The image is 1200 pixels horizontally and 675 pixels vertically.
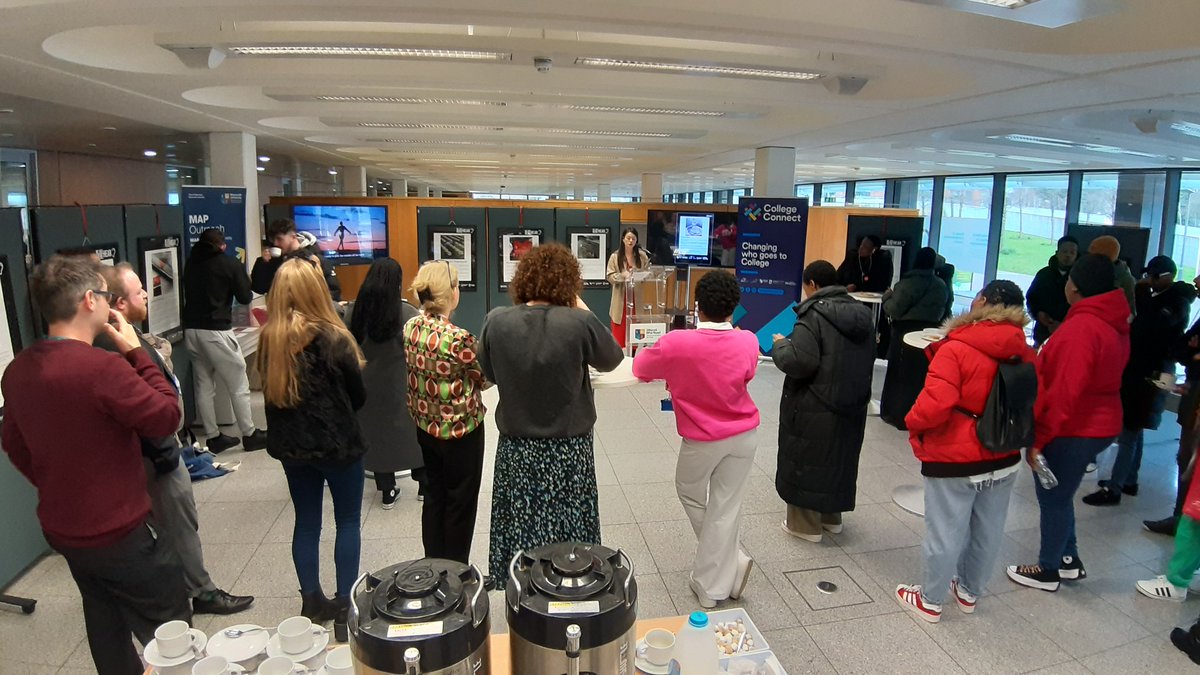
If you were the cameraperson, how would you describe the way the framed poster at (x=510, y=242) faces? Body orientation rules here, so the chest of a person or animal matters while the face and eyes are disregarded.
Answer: facing the viewer

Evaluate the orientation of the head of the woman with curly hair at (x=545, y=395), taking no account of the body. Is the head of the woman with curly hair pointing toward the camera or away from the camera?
away from the camera

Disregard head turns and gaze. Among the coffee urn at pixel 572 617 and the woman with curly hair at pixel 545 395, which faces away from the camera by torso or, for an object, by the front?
the woman with curly hair

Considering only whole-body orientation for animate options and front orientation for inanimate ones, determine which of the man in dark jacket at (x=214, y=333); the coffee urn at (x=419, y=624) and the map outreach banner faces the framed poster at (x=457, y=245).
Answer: the man in dark jacket

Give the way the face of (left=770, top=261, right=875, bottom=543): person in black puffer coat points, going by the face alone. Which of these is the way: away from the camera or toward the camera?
away from the camera

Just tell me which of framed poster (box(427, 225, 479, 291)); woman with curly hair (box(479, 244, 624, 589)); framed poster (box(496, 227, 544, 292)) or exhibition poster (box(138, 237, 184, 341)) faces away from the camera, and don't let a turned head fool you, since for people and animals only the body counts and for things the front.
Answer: the woman with curly hair

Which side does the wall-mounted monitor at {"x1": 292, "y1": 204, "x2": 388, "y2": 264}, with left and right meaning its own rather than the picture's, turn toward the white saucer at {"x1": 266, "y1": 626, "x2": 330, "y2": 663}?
front

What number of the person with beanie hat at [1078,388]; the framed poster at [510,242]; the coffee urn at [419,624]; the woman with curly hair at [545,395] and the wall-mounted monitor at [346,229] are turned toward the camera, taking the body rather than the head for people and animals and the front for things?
3

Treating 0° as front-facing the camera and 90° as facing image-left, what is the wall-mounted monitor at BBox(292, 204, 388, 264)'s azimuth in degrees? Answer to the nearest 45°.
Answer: approximately 0°

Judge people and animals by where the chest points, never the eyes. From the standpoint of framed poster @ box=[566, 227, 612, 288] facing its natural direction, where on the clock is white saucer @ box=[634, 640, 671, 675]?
The white saucer is roughly at 12 o'clock from the framed poster.

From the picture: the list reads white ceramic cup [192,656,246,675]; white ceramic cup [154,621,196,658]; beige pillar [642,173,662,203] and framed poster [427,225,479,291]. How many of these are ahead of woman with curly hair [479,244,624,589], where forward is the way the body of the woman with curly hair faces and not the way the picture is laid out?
2

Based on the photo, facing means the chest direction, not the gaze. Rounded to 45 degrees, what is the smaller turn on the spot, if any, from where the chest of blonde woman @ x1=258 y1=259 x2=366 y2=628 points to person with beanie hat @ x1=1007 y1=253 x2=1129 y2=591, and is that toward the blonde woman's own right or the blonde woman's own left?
approximately 45° to the blonde woman's own right

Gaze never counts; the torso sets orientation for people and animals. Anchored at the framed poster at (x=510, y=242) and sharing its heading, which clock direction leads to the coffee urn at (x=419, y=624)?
The coffee urn is roughly at 12 o'clock from the framed poster.

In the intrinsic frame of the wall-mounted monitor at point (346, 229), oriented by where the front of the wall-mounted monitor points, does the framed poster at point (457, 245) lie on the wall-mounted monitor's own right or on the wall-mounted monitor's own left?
on the wall-mounted monitor's own left

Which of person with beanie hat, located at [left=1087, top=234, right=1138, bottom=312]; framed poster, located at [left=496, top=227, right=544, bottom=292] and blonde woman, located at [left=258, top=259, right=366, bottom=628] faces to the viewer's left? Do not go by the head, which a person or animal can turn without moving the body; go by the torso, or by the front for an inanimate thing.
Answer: the person with beanie hat

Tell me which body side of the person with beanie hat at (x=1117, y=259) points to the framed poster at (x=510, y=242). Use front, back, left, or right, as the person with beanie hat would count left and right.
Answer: front

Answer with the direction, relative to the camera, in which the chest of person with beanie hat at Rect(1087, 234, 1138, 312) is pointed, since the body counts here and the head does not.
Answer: to the viewer's left

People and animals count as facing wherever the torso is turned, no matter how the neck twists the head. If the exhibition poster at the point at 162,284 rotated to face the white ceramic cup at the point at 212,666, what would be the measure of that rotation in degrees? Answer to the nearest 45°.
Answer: approximately 45° to its right

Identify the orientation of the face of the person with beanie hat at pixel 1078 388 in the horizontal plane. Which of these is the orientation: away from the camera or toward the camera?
away from the camera

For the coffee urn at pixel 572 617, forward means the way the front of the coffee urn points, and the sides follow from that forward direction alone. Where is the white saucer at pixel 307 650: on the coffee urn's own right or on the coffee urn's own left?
on the coffee urn's own right

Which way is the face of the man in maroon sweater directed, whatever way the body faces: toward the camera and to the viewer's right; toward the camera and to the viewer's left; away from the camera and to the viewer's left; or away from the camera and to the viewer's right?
away from the camera and to the viewer's right

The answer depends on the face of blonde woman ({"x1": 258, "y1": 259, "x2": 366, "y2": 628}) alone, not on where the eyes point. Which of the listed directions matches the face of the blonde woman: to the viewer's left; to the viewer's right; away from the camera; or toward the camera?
away from the camera
